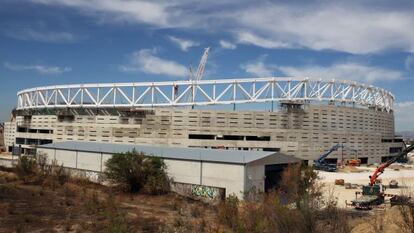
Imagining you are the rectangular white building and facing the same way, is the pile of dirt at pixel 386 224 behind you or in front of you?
in front

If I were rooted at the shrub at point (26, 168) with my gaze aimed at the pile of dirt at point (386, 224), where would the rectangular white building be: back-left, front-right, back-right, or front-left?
front-left

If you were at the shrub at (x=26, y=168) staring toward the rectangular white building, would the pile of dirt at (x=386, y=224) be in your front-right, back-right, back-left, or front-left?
front-right

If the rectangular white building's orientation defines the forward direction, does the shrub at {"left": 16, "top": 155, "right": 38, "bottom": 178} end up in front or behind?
behind
